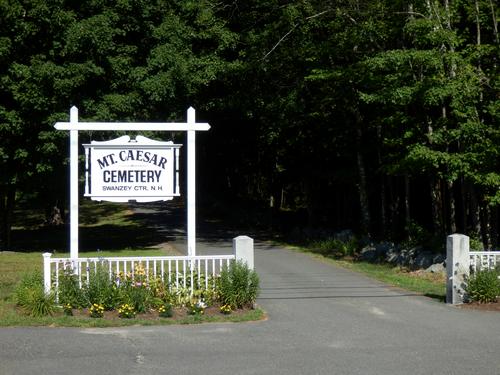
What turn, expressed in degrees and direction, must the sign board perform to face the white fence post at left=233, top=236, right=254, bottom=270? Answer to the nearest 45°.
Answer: approximately 90° to its left

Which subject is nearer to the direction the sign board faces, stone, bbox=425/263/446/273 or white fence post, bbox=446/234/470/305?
the white fence post

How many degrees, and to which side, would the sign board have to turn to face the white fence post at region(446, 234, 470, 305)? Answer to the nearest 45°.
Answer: approximately 90° to its left

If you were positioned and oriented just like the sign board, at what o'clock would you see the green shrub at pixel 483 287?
The green shrub is roughly at 9 o'clock from the sign board.

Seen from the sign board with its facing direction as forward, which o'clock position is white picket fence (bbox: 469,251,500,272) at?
The white picket fence is roughly at 9 o'clock from the sign board.

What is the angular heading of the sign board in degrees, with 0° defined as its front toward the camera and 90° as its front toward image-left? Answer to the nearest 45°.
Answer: approximately 0°
